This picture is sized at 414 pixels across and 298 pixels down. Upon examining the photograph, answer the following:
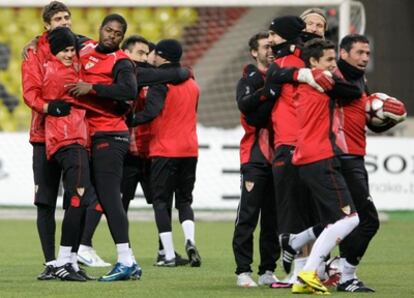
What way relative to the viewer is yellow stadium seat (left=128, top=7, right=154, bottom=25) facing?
toward the camera

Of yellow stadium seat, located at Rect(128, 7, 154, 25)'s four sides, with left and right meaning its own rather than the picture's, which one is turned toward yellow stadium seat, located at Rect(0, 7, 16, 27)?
right

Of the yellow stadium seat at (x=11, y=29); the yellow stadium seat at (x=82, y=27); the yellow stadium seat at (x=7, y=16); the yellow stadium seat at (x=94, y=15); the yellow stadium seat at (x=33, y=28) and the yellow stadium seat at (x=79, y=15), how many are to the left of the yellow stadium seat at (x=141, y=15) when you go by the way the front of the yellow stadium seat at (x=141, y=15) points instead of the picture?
0

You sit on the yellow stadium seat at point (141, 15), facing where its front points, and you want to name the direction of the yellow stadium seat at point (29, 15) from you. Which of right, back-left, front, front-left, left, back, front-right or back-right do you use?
right

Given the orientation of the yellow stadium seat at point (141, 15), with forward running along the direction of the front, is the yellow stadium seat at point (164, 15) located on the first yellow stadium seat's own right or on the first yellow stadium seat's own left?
on the first yellow stadium seat's own left

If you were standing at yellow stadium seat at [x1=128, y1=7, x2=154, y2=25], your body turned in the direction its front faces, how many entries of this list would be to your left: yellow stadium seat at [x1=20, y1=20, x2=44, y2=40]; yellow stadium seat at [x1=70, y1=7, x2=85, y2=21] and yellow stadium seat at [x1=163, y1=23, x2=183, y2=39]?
1

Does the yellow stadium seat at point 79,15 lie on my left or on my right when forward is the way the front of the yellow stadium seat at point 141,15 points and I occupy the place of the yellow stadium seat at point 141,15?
on my right

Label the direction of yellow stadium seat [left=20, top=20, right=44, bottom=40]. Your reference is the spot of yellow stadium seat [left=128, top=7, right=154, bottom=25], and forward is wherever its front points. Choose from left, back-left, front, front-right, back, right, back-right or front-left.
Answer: right

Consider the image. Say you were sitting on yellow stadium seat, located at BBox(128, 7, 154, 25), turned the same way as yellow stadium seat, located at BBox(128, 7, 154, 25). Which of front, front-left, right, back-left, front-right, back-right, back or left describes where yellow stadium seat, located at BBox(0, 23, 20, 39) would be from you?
right

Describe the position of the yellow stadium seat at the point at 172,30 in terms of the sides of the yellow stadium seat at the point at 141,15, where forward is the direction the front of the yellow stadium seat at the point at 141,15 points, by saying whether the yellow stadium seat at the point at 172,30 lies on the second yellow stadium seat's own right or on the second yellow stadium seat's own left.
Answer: on the second yellow stadium seat's own left
